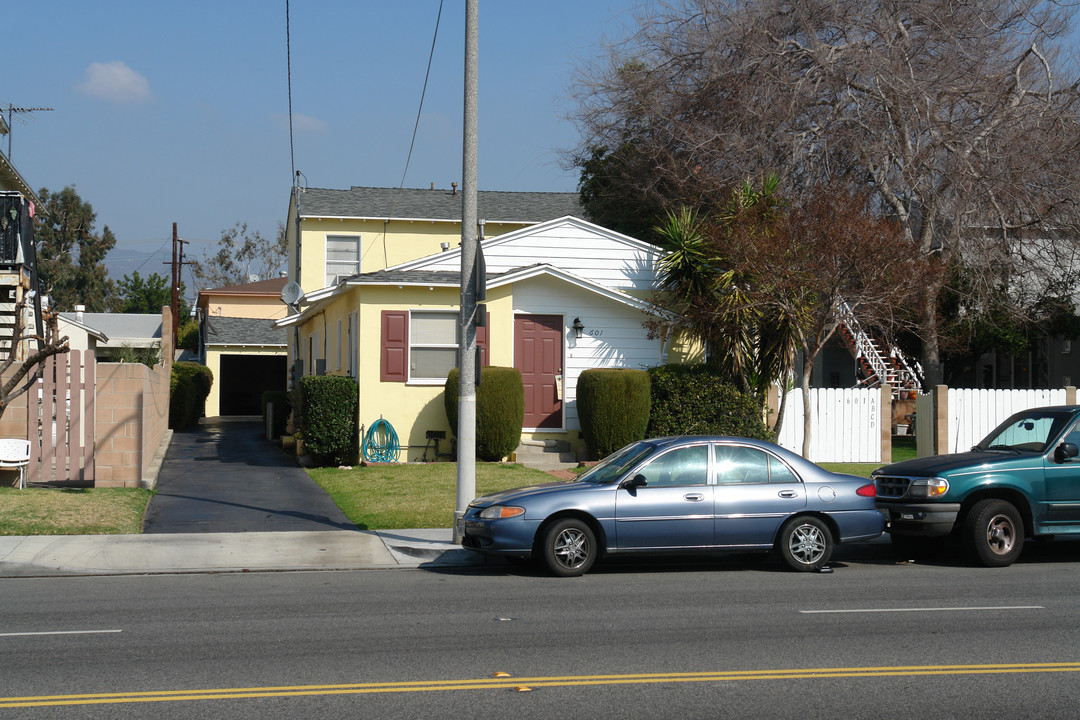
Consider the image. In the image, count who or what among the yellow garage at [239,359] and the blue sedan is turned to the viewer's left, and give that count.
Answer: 1

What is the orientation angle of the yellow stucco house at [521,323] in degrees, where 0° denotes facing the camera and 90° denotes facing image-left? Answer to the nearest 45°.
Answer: approximately 0°

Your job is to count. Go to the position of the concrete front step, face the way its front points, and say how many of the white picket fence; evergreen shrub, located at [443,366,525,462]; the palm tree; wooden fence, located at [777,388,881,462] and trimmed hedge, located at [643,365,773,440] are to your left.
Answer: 4

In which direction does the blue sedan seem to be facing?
to the viewer's left

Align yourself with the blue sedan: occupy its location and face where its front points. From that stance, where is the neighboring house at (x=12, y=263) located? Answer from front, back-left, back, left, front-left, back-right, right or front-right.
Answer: front-right

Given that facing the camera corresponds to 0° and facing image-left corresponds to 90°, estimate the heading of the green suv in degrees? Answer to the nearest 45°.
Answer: approximately 45°

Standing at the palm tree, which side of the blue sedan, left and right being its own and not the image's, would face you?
right

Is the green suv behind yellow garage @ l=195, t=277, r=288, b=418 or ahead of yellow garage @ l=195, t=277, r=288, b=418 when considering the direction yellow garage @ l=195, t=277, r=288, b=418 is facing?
ahead

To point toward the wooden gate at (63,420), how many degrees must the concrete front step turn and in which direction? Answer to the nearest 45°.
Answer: approximately 45° to its right

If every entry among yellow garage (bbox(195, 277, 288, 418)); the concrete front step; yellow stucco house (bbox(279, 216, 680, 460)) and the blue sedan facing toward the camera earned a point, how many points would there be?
3

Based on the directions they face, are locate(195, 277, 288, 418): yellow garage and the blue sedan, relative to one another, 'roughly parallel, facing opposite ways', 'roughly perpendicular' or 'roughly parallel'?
roughly perpendicular
